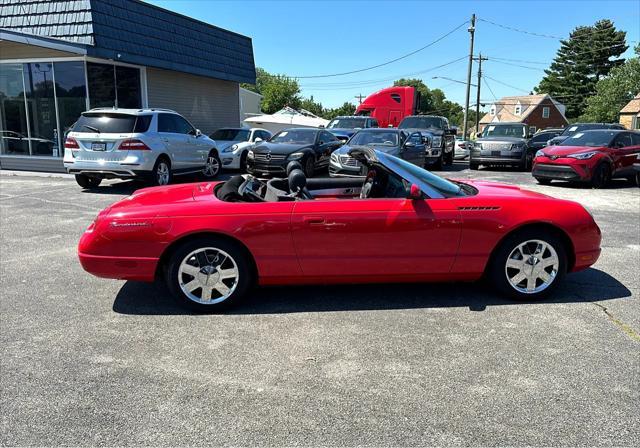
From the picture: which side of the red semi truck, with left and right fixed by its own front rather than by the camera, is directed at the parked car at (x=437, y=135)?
left

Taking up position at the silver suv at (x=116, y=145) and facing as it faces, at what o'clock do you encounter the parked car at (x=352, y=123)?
The parked car is roughly at 12 o'clock from the silver suv.

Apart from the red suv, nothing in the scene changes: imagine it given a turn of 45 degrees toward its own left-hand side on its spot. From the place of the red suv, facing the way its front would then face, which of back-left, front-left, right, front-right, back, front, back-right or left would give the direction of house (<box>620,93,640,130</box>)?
back

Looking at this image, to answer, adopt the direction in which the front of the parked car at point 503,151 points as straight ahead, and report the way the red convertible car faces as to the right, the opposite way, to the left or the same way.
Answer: to the left

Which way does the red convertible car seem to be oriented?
to the viewer's right

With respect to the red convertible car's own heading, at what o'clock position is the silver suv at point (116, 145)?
The silver suv is roughly at 8 o'clock from the red convertible car.

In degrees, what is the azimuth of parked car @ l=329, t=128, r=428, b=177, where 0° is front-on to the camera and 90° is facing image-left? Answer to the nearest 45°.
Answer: approximately 45°

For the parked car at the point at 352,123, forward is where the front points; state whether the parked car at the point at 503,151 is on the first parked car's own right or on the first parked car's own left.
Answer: on the first parked car's own left

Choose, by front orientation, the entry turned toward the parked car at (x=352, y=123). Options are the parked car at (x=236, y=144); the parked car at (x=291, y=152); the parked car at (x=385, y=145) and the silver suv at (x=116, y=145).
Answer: the silver suv

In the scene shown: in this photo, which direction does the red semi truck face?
to the viewer's left

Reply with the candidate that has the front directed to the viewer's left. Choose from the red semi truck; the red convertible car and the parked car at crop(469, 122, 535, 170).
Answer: the red semi truck

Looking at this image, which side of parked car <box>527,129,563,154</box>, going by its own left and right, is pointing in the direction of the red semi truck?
right

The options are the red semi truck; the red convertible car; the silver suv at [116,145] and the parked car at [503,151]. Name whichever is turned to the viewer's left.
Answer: the red semi truck

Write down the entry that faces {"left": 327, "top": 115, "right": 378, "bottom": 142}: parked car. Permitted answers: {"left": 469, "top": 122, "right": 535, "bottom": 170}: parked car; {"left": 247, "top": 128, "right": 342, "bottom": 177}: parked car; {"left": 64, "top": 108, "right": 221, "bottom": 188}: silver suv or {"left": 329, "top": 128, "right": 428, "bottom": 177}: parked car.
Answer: the silver suv
